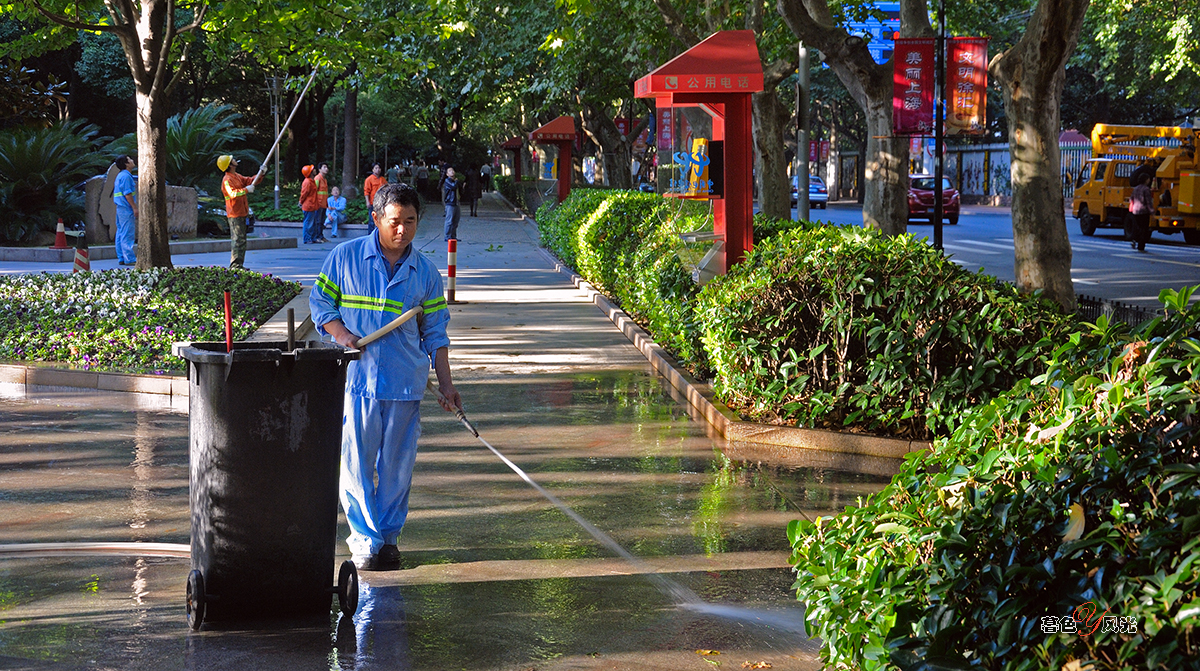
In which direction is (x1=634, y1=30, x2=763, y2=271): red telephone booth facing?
to the viewer's left

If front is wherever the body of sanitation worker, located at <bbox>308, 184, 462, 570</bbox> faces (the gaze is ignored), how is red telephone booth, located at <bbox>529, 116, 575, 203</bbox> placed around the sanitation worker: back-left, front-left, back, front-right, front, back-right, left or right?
back

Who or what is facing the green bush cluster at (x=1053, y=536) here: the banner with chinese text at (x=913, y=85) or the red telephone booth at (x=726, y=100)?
the banner with chinese text

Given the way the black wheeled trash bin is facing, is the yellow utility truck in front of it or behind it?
in front

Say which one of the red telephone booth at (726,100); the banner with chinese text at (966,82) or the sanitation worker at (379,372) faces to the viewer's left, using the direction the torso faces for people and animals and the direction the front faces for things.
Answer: the red telephone booth

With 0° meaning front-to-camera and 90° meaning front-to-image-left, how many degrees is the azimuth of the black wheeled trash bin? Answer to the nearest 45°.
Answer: approximately 180°

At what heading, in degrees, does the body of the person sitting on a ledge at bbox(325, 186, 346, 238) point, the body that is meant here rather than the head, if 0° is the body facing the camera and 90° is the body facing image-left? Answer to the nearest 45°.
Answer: approximately 45°

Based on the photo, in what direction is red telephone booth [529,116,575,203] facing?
to the viewer's left

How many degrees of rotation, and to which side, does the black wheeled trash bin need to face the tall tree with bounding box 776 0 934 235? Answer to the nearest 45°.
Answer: approximately 45° to its right
